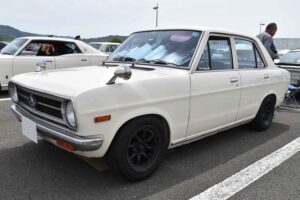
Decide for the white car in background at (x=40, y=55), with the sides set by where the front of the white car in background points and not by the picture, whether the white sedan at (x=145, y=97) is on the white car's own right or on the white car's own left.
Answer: on the white car's own left

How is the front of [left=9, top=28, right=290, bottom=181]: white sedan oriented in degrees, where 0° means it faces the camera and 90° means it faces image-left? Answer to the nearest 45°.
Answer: approximately 45°

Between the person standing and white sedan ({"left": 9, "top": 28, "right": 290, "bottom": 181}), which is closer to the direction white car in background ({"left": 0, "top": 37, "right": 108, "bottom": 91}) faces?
the white sedan

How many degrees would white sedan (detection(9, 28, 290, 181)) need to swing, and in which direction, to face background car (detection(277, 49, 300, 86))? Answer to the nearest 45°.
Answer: approximately 180°

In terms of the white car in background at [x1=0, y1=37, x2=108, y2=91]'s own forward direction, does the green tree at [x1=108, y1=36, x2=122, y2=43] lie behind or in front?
behind

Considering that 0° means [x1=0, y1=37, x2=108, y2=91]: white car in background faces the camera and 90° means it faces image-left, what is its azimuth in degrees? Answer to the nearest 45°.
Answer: approximately 45°

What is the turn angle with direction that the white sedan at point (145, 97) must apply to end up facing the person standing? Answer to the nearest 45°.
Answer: approximately 180°

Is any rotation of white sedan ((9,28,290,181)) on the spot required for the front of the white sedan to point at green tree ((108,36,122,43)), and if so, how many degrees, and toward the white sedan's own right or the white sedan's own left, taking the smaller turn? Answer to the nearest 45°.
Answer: approximately 135° to the white sedan's own right
